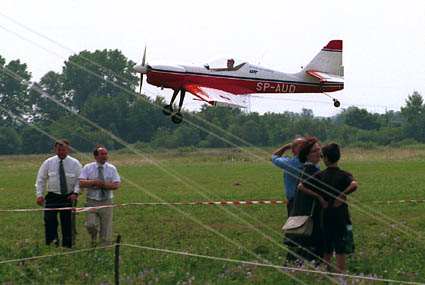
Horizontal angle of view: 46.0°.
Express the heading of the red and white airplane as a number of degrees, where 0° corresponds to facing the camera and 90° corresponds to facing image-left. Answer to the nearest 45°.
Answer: approximately 90°

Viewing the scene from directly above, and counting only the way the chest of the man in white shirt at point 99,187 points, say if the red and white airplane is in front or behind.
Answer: behind

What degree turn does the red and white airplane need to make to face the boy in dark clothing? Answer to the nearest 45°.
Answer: approximately 90° to its left

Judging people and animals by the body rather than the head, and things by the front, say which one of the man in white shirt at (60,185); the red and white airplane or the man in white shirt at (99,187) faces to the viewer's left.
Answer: the red and white airplane

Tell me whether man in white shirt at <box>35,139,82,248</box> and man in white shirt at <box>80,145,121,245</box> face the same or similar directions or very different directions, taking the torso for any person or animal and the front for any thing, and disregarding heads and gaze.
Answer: same or similar directions

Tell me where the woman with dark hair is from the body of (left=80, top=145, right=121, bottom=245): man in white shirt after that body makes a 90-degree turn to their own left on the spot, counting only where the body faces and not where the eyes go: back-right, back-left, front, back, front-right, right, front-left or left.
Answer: front-right

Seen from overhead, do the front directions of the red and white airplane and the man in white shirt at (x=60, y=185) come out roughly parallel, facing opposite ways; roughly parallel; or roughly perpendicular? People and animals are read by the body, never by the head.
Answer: roughly perpendicular

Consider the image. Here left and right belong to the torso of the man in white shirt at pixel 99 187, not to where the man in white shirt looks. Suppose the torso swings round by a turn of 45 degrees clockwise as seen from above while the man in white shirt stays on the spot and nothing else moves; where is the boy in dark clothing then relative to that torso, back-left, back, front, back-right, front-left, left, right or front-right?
left

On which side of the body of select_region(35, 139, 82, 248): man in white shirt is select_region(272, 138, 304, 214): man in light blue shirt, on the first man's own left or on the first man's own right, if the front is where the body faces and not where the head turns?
on the first man's own left

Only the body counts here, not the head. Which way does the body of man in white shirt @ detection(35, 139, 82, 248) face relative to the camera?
toward the camera

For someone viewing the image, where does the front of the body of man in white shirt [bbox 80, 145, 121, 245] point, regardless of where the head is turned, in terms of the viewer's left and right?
facing the viewer

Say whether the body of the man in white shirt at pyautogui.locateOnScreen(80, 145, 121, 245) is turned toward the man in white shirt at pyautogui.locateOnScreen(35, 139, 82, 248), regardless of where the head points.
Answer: no

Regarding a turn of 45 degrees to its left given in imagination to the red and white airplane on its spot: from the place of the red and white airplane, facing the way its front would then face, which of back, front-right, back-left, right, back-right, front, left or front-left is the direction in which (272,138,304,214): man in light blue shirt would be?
front-left

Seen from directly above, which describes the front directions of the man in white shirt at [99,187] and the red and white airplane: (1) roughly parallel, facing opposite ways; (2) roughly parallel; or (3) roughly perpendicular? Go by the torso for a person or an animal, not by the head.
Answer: roughly perpendicular

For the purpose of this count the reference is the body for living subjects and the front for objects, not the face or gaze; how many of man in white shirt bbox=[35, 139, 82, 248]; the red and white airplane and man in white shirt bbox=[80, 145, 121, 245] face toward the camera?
2

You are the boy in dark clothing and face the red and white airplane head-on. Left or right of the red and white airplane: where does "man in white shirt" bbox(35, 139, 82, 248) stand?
left

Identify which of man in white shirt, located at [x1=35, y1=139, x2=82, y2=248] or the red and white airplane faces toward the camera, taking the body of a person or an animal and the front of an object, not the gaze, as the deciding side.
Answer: the man in white shirt
